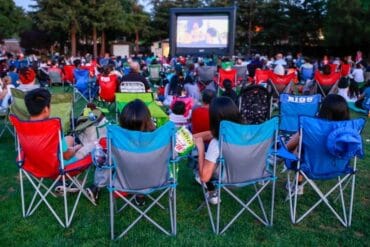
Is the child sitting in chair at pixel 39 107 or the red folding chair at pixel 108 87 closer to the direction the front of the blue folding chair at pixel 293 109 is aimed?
the red folding chair

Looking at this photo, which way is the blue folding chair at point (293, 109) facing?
away from the camera

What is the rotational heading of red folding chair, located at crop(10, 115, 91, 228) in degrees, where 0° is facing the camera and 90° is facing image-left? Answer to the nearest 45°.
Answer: approximately 225°

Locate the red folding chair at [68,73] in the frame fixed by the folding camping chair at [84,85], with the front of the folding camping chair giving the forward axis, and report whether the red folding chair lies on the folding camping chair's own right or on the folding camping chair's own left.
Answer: on the folding camping chair's own left

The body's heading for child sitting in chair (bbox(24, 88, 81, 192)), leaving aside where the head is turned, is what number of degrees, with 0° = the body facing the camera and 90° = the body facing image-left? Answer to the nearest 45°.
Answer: approximately 225°

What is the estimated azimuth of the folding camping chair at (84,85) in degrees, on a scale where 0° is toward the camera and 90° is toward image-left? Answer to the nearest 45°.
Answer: approximately 225°

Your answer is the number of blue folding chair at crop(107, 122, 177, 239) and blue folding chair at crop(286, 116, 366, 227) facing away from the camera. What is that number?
2

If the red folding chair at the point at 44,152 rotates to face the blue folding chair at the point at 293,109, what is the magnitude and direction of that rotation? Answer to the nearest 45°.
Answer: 0° — it already faces it

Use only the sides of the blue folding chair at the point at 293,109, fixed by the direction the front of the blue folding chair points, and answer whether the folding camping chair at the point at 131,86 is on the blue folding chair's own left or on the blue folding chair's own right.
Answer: on the blue folding chair's own left

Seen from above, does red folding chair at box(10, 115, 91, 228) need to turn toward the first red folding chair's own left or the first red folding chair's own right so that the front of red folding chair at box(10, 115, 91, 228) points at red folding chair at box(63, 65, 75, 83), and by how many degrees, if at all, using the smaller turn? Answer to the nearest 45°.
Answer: approximately 45° to the first red folding chair's own left

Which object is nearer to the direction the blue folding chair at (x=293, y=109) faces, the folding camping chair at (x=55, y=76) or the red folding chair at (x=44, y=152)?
the folding camping chair

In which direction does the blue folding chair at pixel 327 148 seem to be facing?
away from the camera

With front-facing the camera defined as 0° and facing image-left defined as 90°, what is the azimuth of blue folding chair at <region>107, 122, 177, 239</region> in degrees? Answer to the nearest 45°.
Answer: approximately 180°

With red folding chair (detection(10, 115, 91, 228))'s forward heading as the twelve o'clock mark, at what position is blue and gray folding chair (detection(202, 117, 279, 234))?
The blue and gray folding chair is roughly at 2 o'clock from the red folding chair.

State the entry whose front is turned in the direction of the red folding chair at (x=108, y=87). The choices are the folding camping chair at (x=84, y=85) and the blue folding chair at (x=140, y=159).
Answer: the blue folding chair

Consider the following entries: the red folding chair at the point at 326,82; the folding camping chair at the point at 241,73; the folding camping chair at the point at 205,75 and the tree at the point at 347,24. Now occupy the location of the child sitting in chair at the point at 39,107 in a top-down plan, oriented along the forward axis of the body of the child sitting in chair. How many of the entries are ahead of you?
4

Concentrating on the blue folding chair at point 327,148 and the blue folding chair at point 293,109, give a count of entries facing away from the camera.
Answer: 2

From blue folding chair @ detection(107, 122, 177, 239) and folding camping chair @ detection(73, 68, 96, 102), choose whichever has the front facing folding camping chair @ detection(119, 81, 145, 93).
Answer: the blue folding chair
